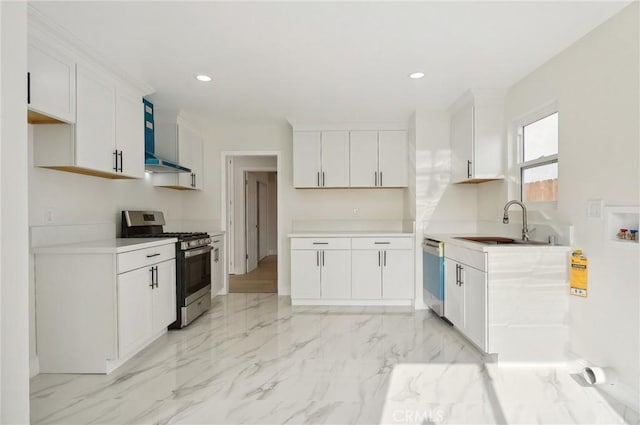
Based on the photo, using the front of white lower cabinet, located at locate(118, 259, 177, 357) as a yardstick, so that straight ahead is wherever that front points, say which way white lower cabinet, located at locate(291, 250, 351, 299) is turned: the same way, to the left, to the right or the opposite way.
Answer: to the right

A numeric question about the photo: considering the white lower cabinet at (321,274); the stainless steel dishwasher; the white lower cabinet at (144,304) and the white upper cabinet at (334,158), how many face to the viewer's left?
1

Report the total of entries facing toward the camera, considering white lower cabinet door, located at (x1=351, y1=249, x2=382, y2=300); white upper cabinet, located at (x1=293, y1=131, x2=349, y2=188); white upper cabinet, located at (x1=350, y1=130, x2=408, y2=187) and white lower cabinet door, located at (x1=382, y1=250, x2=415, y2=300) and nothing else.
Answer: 4

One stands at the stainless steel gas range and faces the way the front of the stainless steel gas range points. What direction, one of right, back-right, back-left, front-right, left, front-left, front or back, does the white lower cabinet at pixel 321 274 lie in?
front-left

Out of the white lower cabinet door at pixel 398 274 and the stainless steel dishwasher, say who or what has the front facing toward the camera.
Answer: the white lower cabinet door

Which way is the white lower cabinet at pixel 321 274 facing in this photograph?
toward the camera

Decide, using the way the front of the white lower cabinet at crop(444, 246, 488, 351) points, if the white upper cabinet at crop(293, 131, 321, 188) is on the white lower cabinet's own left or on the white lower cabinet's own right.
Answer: on the white lower cabinet's own right

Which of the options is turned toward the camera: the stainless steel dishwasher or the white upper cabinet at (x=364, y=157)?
the white upper cabinet

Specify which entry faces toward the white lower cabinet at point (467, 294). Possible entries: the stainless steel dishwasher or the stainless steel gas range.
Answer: the stainless steel gas range

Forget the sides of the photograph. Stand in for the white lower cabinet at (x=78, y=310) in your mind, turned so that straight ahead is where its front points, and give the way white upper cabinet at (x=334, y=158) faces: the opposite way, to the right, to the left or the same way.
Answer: to the right

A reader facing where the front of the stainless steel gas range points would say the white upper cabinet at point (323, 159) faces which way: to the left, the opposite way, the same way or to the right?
to the right

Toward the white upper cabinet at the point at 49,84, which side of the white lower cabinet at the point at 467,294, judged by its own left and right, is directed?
front

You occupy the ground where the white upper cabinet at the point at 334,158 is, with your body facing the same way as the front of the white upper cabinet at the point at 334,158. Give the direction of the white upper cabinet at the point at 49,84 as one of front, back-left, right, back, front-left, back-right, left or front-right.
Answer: front-right

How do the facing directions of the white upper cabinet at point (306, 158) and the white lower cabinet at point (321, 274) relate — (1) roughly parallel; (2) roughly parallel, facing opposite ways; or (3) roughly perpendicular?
roughly parallel

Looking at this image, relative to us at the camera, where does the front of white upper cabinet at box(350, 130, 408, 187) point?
facing the viewer

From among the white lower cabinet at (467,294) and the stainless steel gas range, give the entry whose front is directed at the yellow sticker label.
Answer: the stainless steel gas range

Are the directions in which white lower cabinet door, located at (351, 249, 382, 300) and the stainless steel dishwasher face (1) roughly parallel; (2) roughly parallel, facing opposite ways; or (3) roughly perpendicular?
roughly perpendicular

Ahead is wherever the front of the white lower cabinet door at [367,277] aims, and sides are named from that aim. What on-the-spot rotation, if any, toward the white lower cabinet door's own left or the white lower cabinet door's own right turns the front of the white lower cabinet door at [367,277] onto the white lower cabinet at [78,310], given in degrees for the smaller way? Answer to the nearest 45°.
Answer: approximately 45° to the white lower cabinet door's own right
